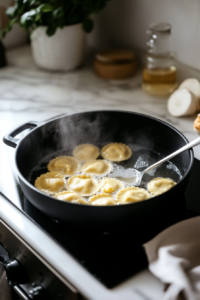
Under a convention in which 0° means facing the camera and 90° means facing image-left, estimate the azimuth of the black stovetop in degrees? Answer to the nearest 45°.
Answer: approximately 45°

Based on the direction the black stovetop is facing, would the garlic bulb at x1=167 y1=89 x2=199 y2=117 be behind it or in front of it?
behind

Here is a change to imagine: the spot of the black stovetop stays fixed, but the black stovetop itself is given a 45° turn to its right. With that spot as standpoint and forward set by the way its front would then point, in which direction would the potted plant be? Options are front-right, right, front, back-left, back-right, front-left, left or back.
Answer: right
